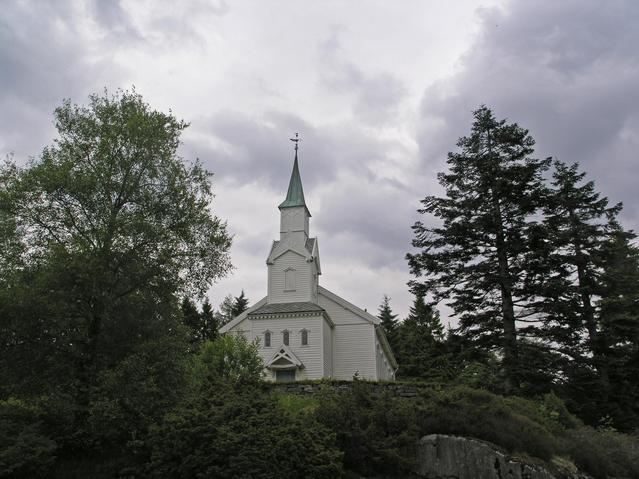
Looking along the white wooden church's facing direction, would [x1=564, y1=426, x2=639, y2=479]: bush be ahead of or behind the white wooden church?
ahead

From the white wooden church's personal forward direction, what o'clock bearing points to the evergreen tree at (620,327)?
The evergreen tree is roughly at 10 o'clock from the white wooden church.

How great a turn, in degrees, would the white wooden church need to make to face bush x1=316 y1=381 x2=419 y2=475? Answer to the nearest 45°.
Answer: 0° — it already faces it

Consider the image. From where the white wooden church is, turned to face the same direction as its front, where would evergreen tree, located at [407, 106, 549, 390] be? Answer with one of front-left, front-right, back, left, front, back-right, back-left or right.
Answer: front-left

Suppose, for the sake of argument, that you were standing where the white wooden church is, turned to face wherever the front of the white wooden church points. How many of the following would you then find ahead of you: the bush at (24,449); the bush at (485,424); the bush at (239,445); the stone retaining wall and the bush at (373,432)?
5

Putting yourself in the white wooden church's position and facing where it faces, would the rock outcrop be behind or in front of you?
in front

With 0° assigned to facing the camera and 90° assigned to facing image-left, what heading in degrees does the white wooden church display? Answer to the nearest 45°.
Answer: approximately 0°

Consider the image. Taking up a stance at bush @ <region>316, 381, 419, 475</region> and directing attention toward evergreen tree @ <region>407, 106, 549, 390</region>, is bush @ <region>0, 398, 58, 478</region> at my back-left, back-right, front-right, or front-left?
back-left

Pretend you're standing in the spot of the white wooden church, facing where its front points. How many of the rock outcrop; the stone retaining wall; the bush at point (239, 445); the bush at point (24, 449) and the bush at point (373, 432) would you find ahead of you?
5

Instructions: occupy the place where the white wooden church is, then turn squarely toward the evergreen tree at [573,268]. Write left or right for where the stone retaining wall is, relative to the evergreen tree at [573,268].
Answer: right

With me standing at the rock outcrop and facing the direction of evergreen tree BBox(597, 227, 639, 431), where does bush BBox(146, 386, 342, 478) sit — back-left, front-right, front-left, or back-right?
back-left

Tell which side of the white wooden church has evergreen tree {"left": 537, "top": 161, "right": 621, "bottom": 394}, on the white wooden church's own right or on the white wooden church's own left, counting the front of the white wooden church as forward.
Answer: on the white wooden church's own left

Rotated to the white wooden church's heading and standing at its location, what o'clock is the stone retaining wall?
The stone retaining wall is roughly at 12 o'clock from the white wooden church.

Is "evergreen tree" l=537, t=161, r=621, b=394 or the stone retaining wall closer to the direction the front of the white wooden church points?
the stone retaining wall
